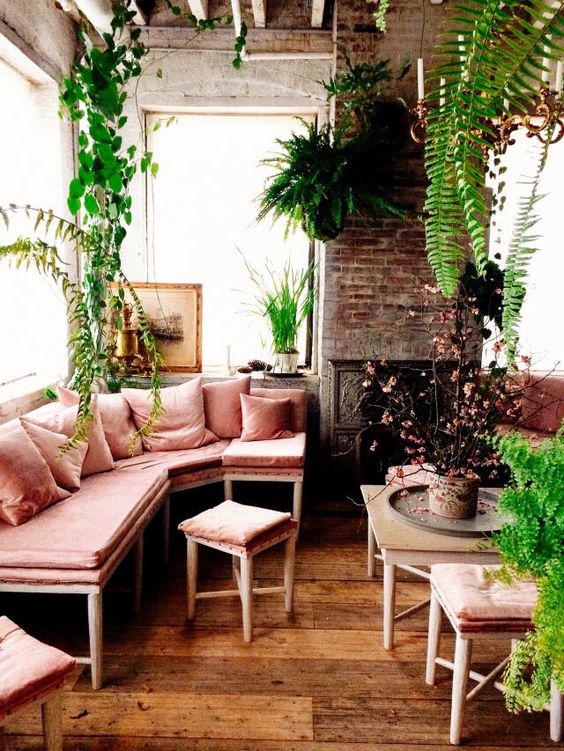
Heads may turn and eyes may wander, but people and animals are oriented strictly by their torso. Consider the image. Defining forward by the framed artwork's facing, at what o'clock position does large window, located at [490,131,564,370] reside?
The large window is roughly at 9 o'clock from the framed artwork.

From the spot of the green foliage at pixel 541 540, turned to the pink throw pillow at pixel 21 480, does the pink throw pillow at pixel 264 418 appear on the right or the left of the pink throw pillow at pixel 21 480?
right

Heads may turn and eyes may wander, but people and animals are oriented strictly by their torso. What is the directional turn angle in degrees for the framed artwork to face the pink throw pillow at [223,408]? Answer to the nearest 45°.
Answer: approximately 45° to its left

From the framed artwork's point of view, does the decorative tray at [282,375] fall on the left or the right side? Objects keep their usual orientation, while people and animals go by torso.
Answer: on its left

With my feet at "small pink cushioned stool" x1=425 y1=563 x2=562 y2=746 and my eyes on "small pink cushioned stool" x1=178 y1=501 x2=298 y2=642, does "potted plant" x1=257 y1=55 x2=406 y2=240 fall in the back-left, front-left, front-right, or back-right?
front-right

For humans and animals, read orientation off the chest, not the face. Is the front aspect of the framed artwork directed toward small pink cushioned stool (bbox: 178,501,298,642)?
yes

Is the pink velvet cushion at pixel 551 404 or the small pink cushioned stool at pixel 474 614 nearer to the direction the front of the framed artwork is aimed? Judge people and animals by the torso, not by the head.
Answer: the small pink cushioned stool

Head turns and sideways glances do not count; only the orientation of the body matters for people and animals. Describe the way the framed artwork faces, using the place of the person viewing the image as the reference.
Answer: facing the viewer

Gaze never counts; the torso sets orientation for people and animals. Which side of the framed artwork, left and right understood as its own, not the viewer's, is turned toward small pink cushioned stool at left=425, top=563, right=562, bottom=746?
front

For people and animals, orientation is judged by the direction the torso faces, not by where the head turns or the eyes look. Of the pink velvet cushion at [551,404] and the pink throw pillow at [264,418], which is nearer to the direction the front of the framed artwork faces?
the pink throw pillow

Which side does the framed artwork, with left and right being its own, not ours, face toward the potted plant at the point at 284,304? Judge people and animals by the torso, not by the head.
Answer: left

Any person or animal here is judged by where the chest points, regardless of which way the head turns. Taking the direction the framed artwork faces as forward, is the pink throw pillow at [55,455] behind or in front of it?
in front

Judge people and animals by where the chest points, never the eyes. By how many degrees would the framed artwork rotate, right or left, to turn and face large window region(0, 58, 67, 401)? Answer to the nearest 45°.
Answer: approximately 45° to its right

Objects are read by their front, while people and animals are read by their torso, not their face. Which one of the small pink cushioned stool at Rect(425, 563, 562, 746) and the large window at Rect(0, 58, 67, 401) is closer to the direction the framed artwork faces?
the small pink cushioned stool

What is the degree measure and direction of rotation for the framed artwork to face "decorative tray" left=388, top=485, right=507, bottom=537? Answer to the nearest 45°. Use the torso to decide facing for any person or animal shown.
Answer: approximately 45° to its left

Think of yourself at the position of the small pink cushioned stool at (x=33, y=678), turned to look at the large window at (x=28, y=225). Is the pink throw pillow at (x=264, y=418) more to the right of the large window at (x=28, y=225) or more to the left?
right
